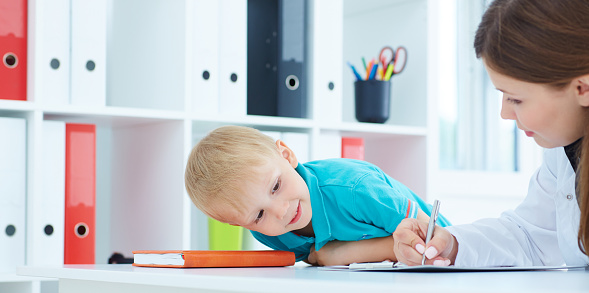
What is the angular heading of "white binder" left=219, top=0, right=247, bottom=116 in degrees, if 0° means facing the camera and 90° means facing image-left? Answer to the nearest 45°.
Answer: approximately 0°

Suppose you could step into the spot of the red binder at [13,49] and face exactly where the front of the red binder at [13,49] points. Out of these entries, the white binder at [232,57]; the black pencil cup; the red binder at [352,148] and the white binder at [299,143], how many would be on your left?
4

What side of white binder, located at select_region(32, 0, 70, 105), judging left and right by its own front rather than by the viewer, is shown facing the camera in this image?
front

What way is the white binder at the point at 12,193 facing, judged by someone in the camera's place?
facing the viewer

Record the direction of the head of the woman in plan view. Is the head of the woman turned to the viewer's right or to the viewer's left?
to the viewer's left

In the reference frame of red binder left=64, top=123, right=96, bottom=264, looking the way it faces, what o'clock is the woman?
The woman is roughly at 11 o'clock from the red binder.

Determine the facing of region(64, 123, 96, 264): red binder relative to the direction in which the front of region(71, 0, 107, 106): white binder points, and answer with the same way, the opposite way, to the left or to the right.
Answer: the same way

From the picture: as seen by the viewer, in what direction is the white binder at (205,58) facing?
toward the camera

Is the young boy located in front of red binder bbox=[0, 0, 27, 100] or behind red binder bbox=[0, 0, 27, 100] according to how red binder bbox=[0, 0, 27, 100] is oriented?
in front

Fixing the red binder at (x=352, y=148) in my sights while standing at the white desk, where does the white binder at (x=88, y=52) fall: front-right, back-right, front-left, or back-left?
front-left

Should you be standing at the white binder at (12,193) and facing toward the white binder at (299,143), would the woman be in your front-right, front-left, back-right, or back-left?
front-right

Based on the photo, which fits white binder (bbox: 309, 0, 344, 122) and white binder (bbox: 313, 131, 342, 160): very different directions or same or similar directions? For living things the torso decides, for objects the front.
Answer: same or similar directions

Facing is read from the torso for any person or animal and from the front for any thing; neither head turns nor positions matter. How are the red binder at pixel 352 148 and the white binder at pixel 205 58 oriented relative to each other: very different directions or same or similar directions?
same or similar directions

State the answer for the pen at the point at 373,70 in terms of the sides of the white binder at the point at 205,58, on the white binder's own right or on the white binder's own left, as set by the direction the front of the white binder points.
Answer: on the white binder's own left

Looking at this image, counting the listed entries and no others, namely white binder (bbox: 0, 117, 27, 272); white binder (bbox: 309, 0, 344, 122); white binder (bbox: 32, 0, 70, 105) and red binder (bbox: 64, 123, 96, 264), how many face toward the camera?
4

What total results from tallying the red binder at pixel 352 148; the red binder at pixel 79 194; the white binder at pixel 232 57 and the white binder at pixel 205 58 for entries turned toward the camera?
4

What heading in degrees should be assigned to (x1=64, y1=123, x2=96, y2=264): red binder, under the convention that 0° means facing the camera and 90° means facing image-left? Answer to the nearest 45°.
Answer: approximately 0°
